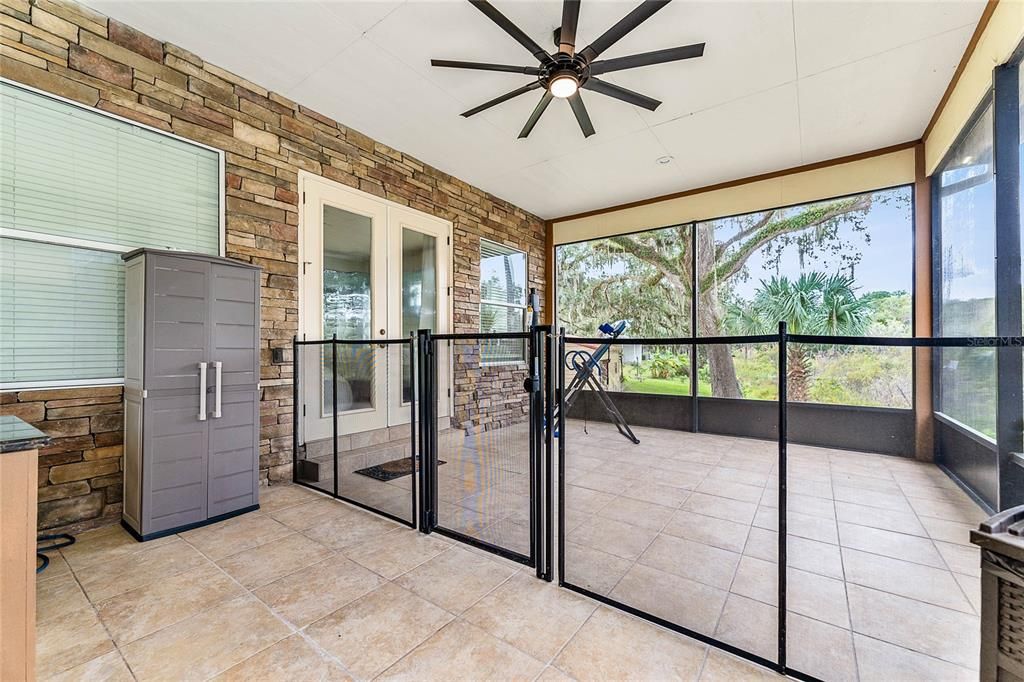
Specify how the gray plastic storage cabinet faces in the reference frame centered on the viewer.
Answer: facing the viewer and to the right of the viewer

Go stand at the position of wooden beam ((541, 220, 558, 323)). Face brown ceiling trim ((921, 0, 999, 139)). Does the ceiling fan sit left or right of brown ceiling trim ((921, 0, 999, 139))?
right

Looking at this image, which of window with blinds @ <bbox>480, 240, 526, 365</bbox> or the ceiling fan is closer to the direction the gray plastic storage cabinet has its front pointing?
the ceiling fan

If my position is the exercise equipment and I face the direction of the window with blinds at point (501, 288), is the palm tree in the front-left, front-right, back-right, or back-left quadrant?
back-right

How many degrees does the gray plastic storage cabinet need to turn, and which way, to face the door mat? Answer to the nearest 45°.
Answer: approximately 45° to its left

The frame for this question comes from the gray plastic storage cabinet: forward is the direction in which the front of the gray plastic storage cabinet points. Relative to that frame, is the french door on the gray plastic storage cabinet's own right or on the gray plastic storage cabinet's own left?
on the gray plastic storage cabinet's own left

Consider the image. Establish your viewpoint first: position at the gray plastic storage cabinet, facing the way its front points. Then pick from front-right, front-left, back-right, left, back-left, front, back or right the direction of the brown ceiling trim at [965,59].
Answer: front

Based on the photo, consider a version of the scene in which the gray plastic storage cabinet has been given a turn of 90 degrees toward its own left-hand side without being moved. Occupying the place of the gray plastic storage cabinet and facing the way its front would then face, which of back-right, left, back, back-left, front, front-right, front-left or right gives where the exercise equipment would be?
front-right

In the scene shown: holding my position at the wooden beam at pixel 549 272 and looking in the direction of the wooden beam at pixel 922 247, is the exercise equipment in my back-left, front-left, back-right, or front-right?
front-right

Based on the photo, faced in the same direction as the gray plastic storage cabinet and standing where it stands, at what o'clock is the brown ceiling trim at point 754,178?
The brown ceiling trim is roughly at 11 o'clock from the gray plastic storage cabinet.
